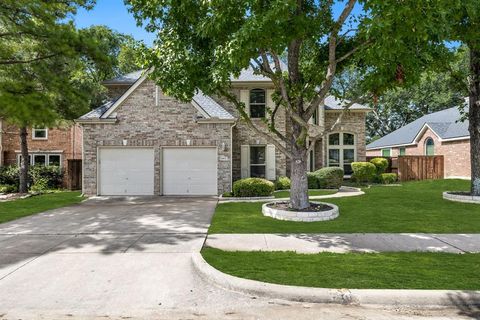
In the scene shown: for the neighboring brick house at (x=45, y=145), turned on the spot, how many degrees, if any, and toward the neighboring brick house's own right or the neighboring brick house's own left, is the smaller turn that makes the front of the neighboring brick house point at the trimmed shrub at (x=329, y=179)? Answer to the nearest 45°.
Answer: approximately 45° to the neighboring brick house's own left

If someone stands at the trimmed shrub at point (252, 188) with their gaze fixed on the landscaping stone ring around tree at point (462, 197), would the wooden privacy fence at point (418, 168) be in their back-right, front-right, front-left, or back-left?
front-left

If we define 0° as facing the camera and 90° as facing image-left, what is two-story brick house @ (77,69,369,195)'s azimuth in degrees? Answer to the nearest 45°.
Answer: approximately 0°

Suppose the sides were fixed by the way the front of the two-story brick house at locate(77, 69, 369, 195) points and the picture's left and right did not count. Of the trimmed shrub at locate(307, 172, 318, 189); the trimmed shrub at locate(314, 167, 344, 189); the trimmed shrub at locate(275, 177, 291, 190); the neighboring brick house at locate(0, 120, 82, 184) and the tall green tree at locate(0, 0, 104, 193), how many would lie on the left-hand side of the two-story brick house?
3

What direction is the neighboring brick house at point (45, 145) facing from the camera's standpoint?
toward the camera

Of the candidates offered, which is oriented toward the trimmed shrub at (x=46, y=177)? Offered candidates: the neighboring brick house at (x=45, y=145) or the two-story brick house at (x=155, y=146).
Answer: the neighboring brick house

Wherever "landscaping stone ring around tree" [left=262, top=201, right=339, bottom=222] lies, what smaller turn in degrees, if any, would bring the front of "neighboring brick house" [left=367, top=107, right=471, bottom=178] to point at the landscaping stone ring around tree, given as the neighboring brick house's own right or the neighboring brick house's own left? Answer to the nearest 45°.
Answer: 0° — it already faces it

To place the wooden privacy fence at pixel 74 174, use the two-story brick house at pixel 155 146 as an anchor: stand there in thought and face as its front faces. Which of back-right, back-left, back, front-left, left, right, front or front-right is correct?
back-right

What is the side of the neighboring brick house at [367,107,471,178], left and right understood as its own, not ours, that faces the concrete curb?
front

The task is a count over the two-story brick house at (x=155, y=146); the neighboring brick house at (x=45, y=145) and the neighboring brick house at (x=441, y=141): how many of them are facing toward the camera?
3

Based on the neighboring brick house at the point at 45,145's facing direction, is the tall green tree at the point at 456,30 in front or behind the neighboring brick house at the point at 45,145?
in front

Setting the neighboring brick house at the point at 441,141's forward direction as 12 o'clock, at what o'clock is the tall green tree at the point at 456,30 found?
The tall green tree is roughly at 12 o'clock from the neighboring brick house.

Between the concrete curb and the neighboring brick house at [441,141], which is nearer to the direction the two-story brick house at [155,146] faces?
the concrete curb

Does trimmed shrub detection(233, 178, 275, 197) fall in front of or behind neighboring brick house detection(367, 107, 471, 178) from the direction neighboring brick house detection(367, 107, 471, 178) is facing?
in front

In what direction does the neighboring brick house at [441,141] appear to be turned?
toward the camera

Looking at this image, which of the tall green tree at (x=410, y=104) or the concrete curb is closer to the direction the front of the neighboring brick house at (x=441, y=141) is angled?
the concrete curb
